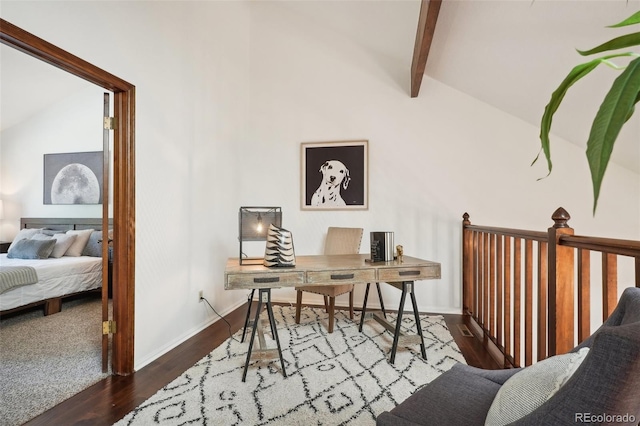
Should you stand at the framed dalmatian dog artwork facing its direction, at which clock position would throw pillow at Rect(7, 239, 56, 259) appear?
The throw pillow is roughly at 3 o'clock from the framed dalmatian dog artwork.

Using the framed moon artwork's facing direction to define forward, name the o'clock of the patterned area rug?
The patterned area rug is roughly at 10 o'clock from the framed moon artwork.

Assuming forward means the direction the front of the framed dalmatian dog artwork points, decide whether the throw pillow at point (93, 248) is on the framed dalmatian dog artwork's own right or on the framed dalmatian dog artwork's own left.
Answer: on the framed dalmatian dog artwork's own right
